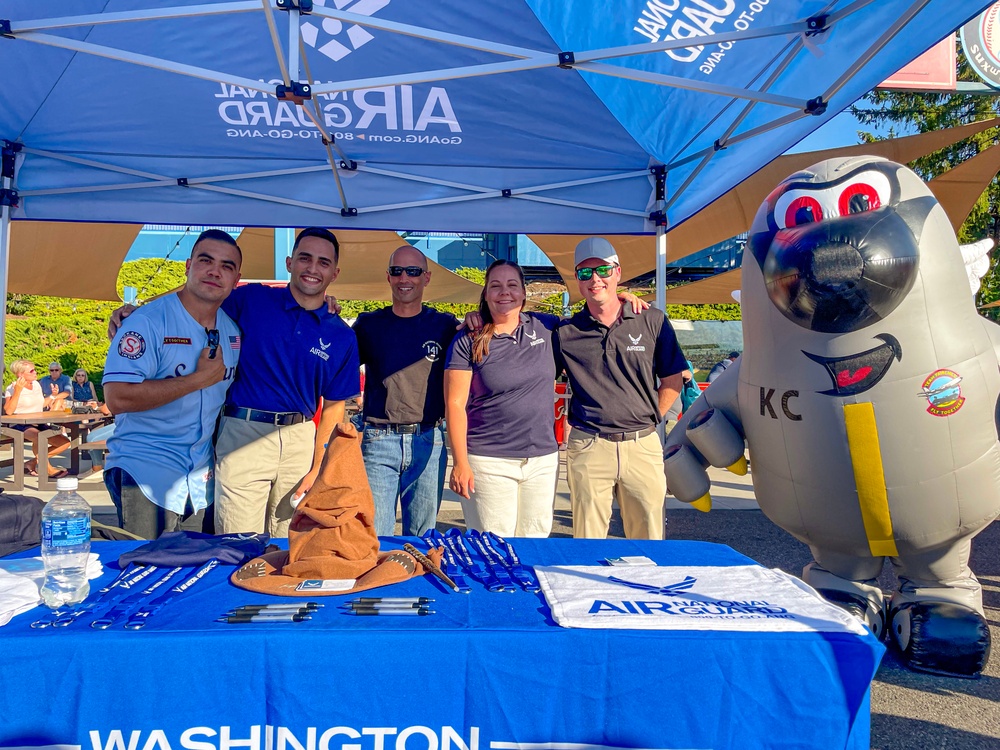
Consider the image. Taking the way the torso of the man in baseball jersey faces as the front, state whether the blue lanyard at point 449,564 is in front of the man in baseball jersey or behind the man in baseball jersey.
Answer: in front

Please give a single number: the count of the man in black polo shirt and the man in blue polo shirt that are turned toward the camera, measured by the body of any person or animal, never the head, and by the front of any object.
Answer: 2

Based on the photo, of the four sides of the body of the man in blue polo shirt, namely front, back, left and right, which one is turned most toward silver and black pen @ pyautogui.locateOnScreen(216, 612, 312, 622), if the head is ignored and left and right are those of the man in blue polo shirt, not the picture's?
front

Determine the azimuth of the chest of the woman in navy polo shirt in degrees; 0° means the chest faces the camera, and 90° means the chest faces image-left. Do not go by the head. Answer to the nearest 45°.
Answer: approximately 0°

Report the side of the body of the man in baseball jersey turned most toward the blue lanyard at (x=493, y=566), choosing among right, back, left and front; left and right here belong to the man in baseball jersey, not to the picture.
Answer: front

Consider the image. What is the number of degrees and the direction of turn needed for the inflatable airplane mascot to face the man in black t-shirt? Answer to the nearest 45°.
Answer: approximately 90° to its right

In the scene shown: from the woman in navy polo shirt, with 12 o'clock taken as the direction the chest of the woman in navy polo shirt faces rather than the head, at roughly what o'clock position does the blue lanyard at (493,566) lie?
The blue lanyard is roughly at 12 o'clock from the woman in navy polo shirt.

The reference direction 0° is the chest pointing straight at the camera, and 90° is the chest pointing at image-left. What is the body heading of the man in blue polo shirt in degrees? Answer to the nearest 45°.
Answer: approximately 0°
